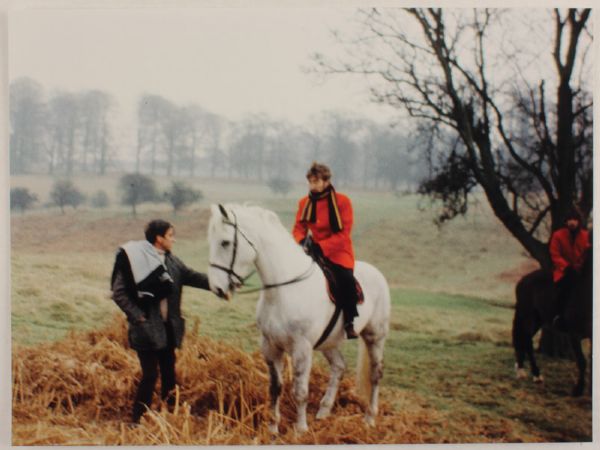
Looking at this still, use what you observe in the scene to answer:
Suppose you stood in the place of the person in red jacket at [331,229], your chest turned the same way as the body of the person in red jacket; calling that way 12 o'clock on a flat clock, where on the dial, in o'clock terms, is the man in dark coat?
The man in dark coat is roughly at 1 o'clock from the person in red jacket.

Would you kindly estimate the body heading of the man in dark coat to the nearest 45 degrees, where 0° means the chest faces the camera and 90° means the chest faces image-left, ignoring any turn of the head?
approximately 315°

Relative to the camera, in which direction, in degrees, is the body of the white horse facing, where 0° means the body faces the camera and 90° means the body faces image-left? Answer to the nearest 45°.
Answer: approximately 45°

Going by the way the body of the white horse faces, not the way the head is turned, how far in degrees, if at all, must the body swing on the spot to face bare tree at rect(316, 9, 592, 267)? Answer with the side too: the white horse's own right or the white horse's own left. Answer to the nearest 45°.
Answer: approximately 180°

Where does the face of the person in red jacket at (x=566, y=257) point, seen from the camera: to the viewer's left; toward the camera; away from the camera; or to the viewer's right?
toward the camera

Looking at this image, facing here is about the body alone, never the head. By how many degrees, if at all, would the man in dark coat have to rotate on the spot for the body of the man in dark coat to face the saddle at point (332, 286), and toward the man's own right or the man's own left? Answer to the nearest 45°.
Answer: approximately 45° to the man's own left

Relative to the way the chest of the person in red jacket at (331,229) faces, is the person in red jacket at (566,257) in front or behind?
behind

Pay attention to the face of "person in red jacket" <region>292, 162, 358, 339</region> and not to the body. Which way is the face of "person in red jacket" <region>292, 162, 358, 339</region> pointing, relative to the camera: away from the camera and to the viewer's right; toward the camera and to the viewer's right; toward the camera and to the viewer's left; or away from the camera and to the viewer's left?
toward the camera and to the viewer's left

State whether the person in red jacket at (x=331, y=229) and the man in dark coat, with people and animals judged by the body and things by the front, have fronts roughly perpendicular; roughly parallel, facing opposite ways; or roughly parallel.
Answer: roughly perpendicular

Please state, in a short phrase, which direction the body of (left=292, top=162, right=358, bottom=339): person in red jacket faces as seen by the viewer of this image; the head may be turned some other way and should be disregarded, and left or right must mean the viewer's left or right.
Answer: facing the viewer and to the left of the viewer

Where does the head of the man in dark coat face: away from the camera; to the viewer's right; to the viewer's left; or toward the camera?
to the viewer's right

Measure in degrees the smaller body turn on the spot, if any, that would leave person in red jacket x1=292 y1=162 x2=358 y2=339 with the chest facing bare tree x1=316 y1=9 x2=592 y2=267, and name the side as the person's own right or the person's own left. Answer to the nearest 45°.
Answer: approximately 180°
